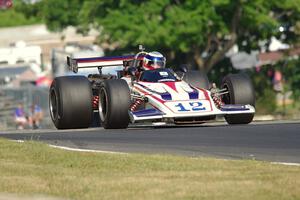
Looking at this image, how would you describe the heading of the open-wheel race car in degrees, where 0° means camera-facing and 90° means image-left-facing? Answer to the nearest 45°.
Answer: approximately 315°

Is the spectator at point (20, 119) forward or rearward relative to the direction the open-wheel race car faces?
rearward
